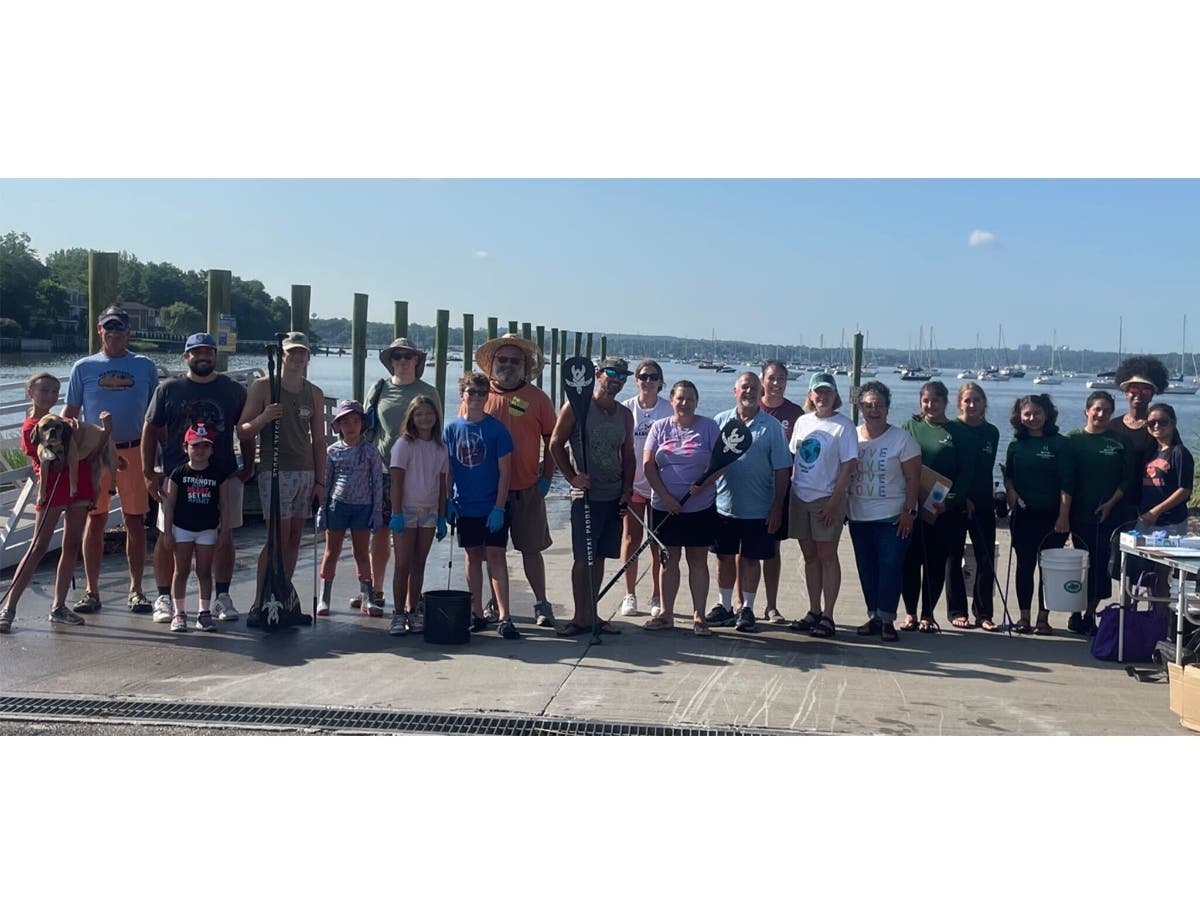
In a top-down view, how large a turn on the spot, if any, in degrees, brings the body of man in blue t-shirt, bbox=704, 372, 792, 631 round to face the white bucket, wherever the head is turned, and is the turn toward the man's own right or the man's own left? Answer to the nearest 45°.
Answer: approximately 135° to the man's own left

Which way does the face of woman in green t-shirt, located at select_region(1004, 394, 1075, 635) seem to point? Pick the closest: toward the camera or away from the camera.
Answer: toward the camera

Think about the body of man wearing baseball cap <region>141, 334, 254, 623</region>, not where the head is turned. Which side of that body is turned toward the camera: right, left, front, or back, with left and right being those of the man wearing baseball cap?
front

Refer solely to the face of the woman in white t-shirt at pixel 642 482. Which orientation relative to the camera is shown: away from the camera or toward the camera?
toward the camera

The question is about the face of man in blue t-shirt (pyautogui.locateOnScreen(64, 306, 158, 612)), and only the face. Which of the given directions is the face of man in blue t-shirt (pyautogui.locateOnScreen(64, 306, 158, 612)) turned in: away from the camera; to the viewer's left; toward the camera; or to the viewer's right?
toward the camera

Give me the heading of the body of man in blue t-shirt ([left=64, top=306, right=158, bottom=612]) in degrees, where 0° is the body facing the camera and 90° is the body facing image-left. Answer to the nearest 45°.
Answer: approximately 0°

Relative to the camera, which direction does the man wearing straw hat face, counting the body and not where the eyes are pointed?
toward the camera

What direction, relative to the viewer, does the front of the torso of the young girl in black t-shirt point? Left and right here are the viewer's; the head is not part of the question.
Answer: facing the viewer

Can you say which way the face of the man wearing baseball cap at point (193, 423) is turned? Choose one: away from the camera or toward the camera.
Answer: toward the camera

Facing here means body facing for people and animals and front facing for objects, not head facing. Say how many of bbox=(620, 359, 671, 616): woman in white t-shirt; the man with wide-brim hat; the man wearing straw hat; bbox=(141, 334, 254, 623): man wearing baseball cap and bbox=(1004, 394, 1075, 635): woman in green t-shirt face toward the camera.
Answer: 5

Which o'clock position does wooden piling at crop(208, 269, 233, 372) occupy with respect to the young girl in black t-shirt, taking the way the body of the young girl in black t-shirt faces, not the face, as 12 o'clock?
The wooden piling is roughly at 6 o'clock from the young girl in black t-shirt.

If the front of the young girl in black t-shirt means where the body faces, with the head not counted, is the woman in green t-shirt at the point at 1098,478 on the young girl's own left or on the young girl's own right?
on the young girl's own left
